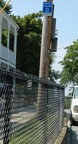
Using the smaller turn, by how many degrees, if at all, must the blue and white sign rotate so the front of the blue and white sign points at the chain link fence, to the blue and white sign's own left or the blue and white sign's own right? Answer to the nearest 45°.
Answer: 0° — it already faces it

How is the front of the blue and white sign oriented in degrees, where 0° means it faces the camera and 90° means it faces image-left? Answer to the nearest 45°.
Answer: approximately 0°
